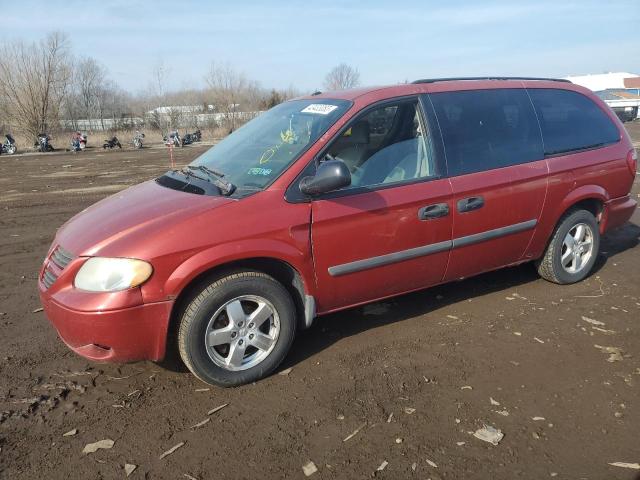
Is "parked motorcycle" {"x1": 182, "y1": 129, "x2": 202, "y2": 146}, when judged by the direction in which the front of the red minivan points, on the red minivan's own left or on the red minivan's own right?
on the red minivan's own right

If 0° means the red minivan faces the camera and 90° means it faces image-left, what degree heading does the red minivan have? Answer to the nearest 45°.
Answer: approximately 45°
